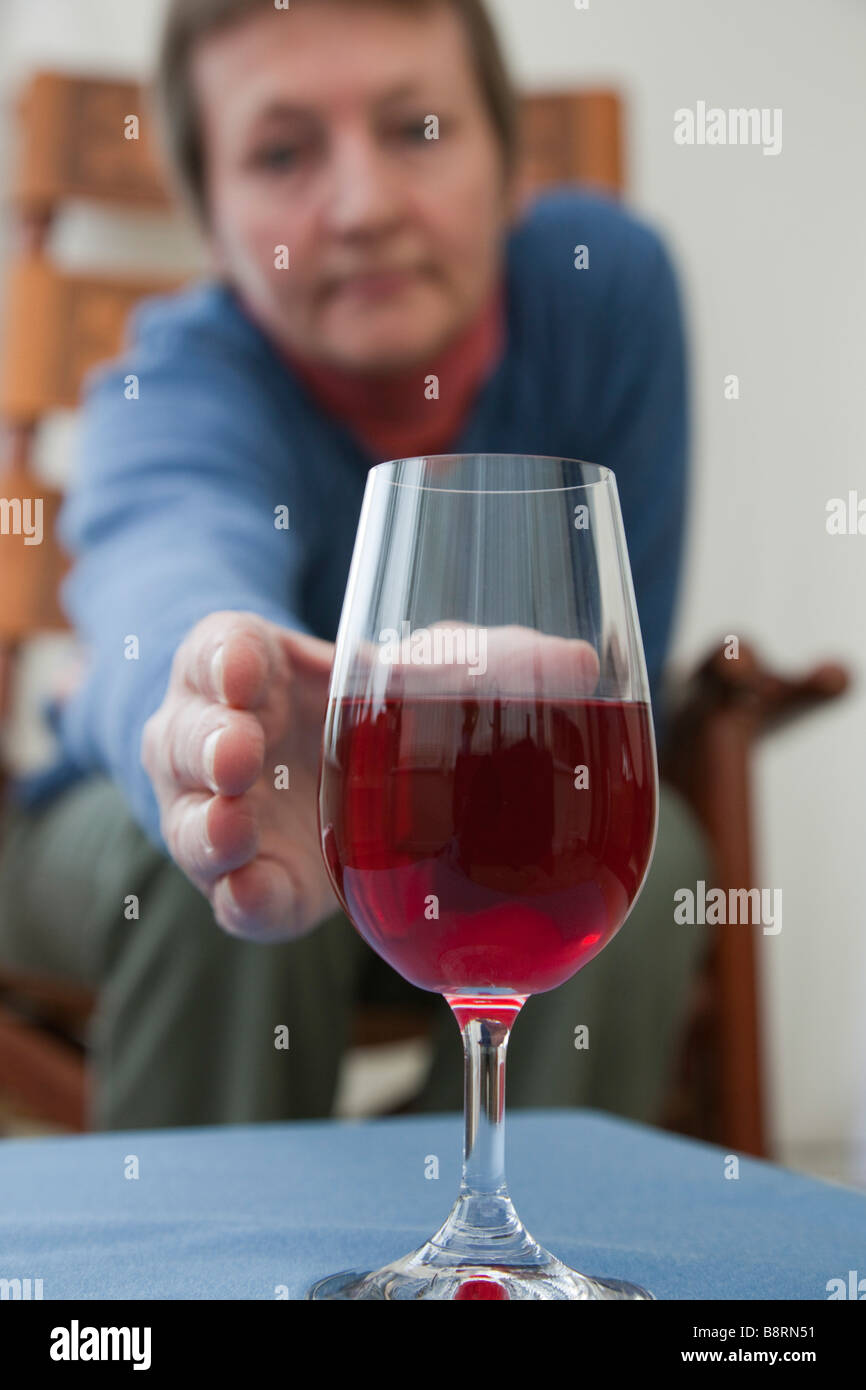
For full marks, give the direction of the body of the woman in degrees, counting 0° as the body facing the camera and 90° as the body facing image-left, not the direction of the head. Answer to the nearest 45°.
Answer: approximately 0°
